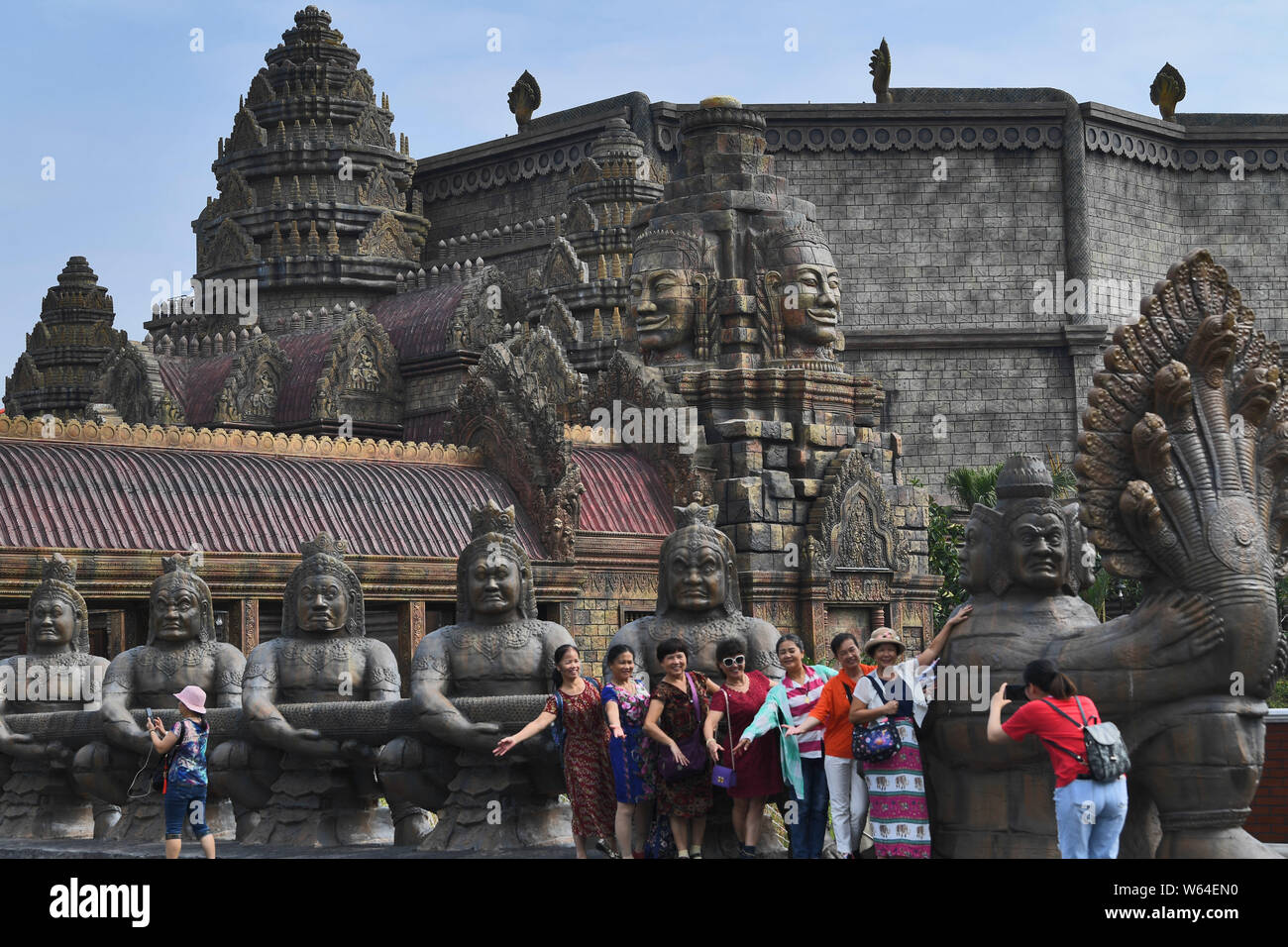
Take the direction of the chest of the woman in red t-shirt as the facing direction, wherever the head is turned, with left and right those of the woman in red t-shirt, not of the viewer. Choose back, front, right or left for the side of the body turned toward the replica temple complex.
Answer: front

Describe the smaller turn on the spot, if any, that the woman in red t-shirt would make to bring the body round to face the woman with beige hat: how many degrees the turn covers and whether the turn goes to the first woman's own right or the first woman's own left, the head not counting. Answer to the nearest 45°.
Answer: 0° — they already face them

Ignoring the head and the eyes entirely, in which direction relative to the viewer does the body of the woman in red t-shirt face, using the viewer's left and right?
facing away from the viewer and to the left of the viewer

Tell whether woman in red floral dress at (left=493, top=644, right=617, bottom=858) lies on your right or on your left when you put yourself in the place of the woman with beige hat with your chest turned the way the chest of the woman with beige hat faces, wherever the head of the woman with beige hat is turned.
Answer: on your right

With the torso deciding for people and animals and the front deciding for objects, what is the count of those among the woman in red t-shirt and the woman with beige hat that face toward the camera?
1

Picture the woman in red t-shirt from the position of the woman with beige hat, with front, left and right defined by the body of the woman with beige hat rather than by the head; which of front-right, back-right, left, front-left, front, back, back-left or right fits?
front-left

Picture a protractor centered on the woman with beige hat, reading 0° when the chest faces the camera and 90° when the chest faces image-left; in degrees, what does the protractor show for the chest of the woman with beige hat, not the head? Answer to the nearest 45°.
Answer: approximately 0°
